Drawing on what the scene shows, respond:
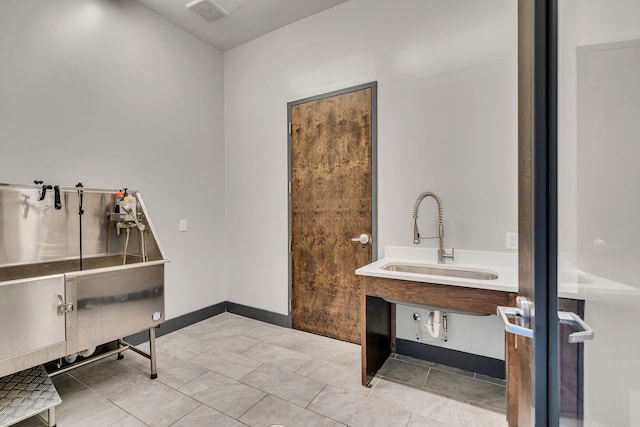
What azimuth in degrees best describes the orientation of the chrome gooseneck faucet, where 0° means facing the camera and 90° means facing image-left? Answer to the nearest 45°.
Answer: approximately 45°

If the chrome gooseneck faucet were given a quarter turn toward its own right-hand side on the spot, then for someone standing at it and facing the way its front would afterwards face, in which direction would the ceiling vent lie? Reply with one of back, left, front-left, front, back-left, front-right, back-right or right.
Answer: front-left

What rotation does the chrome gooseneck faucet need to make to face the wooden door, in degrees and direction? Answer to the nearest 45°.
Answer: approximately 45° to its right
